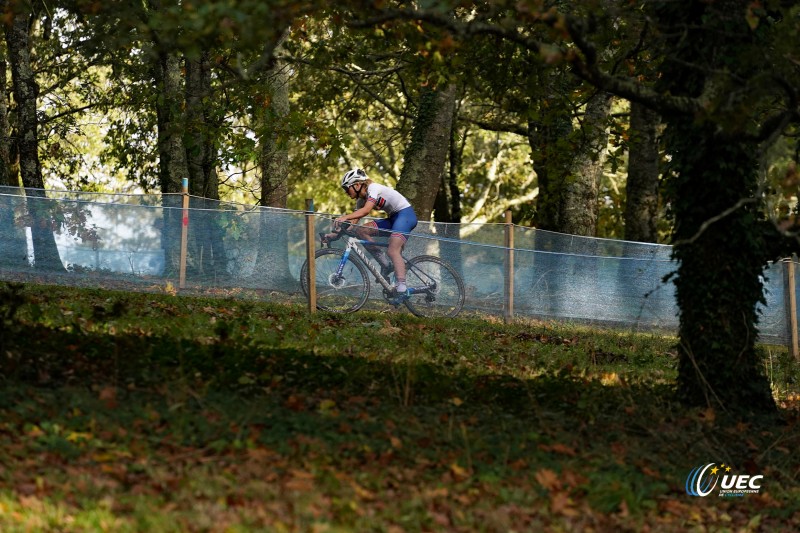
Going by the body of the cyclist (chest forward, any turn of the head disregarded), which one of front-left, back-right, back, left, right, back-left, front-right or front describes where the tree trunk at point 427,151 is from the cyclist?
right

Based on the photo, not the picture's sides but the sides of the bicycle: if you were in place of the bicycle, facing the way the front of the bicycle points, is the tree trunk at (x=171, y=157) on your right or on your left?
on your right

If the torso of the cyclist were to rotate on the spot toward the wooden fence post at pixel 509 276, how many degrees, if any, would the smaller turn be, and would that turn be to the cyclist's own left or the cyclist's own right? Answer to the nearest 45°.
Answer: approximately 135° to the cyclist's own right

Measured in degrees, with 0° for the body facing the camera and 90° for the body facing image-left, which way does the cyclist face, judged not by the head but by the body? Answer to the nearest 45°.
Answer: approximately 90°

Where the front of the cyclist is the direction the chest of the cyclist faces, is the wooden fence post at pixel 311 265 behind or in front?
in front

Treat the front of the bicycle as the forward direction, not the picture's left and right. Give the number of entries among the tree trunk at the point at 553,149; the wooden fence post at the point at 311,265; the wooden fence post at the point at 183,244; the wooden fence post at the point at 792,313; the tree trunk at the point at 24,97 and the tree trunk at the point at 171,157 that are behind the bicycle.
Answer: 2

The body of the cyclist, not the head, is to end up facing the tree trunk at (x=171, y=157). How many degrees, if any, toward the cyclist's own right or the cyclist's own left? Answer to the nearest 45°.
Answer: approximately 45° to the cyclist's own right

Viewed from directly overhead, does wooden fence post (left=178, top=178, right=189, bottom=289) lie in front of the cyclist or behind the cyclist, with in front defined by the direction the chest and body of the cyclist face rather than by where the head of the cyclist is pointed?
in front

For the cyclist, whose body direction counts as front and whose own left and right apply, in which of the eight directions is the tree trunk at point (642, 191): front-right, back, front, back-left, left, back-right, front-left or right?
back-right

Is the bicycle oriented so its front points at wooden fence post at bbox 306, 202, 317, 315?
yes

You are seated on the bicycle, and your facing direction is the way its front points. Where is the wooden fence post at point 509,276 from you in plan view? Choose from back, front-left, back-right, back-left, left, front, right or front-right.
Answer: back-right

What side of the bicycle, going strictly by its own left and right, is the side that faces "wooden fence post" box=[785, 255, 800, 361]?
back

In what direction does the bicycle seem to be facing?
to the viewer's left

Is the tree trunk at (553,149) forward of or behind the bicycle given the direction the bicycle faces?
behind

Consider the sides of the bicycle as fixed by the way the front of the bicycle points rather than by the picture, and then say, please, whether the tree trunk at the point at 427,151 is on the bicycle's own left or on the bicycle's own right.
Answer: on the bicycle's own right

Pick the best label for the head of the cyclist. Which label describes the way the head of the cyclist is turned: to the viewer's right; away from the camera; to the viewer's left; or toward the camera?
to the viewer's left
